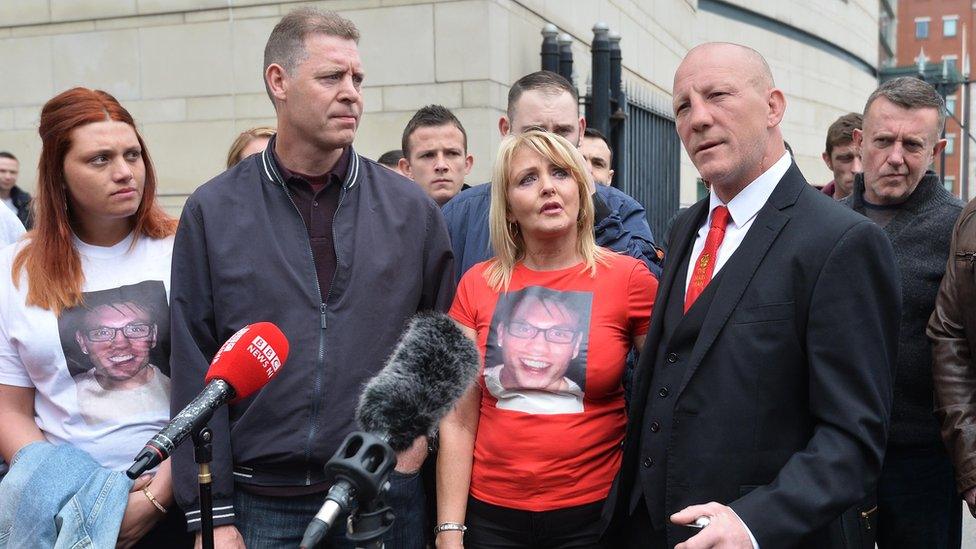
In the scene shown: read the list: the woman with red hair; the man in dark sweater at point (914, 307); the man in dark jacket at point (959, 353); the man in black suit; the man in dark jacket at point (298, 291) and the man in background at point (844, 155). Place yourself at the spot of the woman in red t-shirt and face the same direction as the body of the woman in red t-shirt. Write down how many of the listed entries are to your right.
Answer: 2

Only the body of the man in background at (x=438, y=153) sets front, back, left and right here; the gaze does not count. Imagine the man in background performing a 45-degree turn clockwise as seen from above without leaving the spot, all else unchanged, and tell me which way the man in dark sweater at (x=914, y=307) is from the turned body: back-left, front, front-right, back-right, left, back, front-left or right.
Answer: left

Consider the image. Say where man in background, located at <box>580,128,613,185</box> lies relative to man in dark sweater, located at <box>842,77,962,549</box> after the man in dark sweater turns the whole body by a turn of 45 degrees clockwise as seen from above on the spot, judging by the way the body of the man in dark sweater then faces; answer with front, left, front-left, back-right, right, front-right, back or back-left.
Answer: front-right

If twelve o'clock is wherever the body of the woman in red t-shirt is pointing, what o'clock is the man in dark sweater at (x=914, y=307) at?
The man in dark sweater is roughly at 8 o'clock from the woman in red t-shirt.

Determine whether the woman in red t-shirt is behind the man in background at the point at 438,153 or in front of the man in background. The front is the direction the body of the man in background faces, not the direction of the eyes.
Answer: in front

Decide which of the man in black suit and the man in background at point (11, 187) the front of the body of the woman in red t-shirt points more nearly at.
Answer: the man in black suit

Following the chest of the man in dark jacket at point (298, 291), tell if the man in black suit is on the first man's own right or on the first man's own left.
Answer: on the first man's own left

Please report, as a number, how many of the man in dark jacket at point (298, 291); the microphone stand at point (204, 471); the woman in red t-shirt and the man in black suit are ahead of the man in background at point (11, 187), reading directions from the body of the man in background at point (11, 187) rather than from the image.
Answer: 4

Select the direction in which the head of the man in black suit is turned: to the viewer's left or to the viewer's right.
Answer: to the viewer's left
